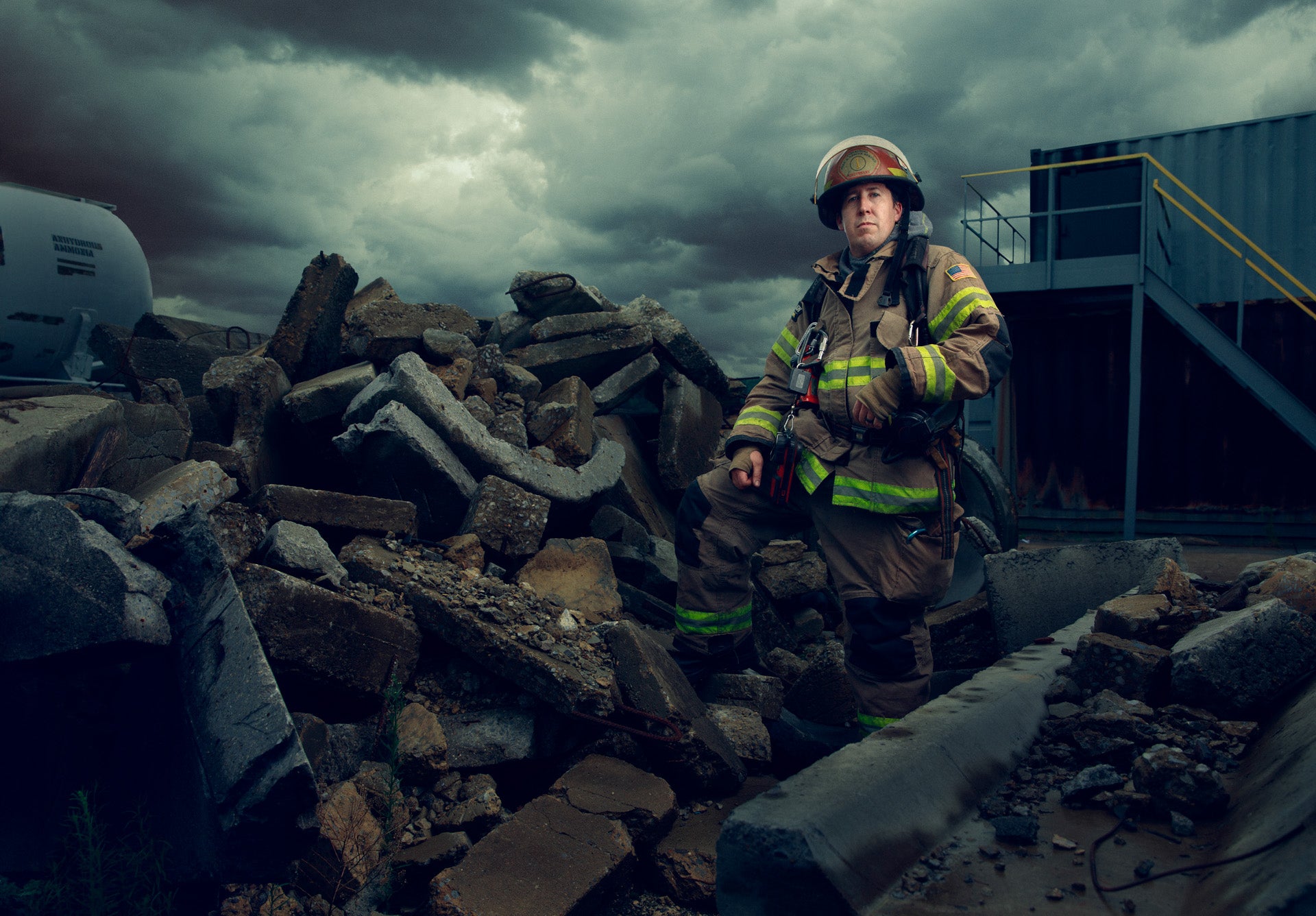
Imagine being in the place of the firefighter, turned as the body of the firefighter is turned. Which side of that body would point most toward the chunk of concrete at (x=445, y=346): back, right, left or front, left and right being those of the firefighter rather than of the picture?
right

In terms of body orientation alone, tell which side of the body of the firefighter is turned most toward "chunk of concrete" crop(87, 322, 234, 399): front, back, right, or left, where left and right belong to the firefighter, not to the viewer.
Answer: right

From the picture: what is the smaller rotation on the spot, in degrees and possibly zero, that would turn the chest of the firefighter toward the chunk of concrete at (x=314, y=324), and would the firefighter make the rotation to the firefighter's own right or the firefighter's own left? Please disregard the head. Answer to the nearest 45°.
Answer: approximately 90° to the firefighter's own right

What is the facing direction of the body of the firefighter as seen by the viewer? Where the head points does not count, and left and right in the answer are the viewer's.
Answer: facing the viewer and to the left of the viewer

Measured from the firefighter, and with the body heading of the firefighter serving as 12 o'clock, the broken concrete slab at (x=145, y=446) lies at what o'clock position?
The broken concrete slab is roughly at 2 o'clock from the firefighter.

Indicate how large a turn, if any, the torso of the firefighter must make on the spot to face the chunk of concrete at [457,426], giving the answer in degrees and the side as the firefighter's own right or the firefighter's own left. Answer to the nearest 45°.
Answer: approximately 90° to the firefighter's own right

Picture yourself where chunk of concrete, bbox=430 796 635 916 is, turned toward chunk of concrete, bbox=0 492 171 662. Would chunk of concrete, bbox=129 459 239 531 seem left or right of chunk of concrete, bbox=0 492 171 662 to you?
right
